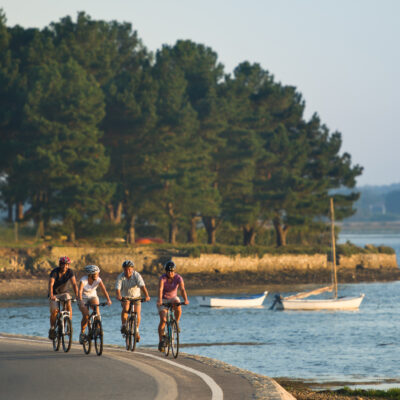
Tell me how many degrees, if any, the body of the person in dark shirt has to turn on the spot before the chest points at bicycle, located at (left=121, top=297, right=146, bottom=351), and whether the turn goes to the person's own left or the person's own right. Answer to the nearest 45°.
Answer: approximately 90° to the person's own left

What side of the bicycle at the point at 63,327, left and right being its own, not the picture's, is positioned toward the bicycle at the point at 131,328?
left

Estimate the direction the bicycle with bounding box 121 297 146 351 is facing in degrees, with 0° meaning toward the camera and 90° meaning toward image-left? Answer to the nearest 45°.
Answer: approximately 0°

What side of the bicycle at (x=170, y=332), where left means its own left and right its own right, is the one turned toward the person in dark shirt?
right

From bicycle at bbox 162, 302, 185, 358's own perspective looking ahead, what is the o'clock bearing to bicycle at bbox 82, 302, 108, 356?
bicycle at bbox 82, 302, 108, 356 is roughly at 3 o'clock from bicycle at bbox 162, 302, 185, 358.

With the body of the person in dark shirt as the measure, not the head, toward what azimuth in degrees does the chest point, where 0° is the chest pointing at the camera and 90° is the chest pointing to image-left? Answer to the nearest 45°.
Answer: approximately 0°
